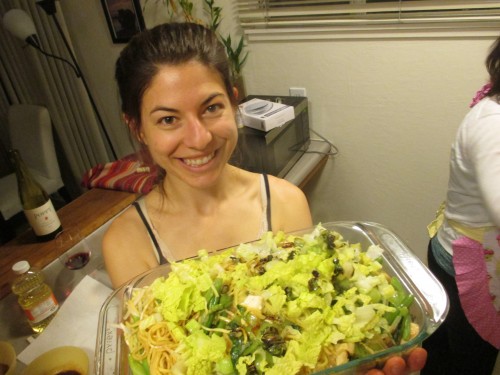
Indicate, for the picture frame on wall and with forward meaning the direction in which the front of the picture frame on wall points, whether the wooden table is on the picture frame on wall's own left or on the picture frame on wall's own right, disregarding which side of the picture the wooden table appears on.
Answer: on the picture frame on wall's own right

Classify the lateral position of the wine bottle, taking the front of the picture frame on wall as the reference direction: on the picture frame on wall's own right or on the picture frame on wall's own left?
on the picture frame on wall's own right

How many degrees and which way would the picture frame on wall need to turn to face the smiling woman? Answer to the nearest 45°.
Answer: approximately 45° to its right

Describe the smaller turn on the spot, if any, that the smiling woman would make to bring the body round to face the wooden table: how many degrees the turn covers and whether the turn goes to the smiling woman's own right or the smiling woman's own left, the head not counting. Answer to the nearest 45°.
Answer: approximately 135° to the smiling woman's own right
